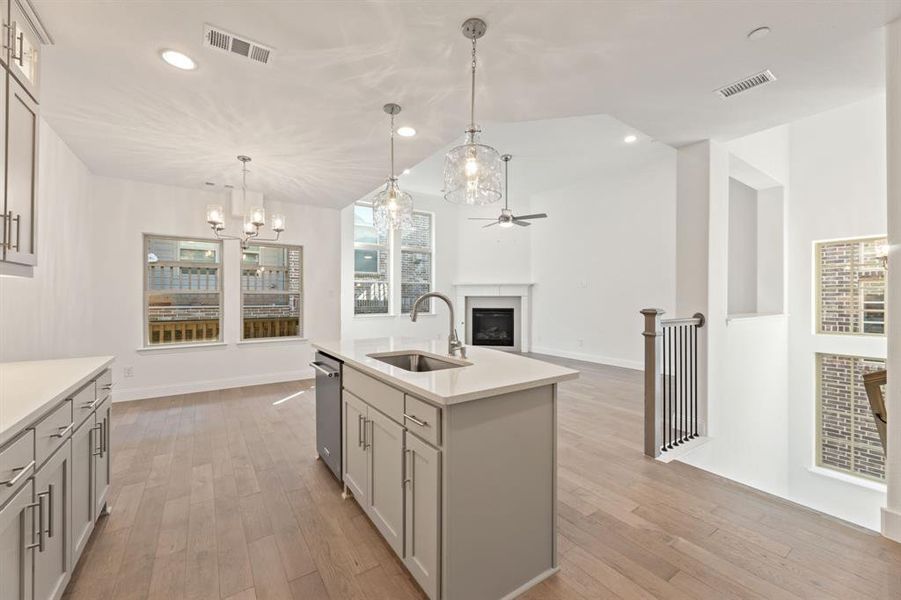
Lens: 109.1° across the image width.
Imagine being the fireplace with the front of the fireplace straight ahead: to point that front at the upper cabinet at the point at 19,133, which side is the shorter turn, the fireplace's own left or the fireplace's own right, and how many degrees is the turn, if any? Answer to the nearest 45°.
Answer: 0° — it already faces it

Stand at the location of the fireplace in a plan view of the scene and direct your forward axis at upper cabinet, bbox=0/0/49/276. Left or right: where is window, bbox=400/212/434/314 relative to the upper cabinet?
right

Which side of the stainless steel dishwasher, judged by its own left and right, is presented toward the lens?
left

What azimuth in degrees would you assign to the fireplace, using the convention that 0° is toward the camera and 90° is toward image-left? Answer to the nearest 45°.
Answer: approximately 0°

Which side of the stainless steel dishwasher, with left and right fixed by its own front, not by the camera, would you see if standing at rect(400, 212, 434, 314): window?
right

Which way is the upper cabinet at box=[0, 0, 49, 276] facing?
to the viewer's right

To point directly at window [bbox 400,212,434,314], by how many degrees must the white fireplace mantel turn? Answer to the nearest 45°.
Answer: approximately 90° to its right
